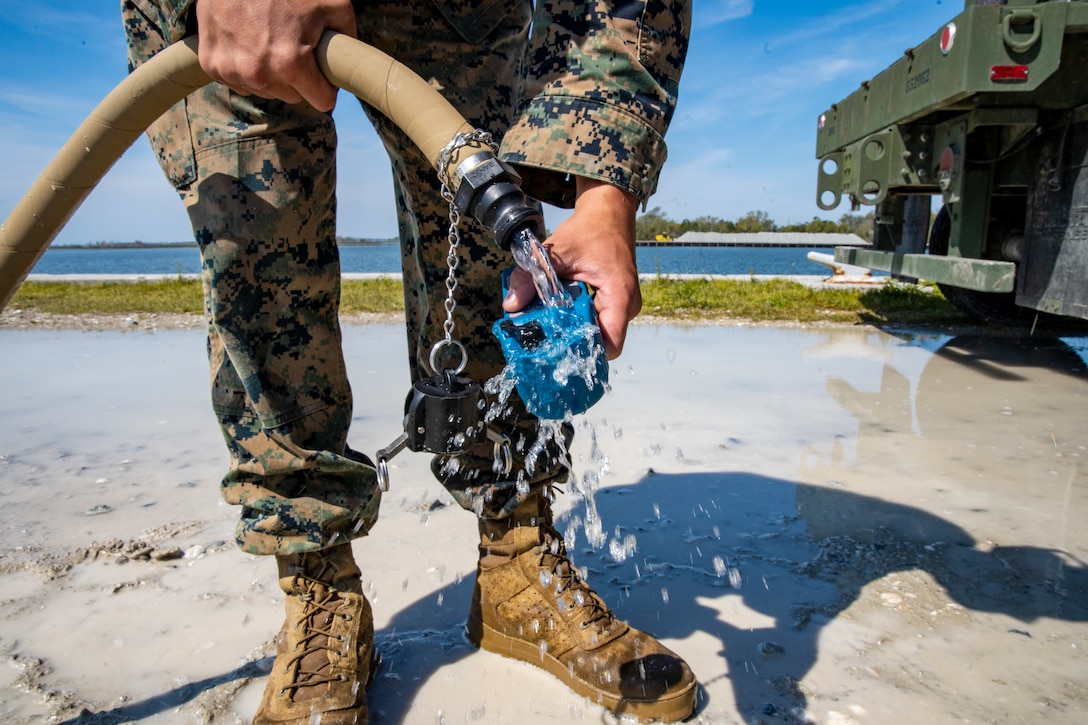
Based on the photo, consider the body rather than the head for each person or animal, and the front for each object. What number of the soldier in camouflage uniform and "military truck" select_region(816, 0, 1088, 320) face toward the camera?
1

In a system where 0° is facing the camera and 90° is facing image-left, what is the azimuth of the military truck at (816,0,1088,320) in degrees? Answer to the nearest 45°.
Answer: approximately 225°

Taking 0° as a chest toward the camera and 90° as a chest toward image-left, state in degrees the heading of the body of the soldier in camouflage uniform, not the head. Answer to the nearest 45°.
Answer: approximately 0°

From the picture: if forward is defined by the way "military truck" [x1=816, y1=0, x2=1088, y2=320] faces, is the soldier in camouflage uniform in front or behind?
behind

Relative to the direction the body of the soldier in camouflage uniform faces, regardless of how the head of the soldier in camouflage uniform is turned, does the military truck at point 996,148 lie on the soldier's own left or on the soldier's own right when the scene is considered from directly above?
on the soldier's own left
